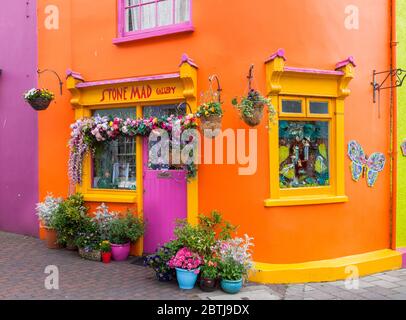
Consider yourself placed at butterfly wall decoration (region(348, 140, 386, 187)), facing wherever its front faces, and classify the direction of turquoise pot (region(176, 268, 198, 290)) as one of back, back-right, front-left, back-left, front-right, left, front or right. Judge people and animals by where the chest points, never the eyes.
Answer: front-right

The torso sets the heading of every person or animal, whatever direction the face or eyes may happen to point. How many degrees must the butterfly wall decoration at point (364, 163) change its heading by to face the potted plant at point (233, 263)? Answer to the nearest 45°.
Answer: approximately 45° to its right

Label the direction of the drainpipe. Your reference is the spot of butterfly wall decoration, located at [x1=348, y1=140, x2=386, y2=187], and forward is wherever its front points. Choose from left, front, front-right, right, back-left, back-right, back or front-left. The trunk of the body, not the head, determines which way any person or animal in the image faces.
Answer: back-left

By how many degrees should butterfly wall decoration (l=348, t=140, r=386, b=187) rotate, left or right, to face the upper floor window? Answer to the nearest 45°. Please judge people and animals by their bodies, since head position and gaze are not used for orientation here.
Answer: approximately 90° to its right

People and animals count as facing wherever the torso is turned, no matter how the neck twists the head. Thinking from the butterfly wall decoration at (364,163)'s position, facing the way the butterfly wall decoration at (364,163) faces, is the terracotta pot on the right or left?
on its right

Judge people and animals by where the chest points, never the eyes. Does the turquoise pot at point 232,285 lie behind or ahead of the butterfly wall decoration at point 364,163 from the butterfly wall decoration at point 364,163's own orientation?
ahead

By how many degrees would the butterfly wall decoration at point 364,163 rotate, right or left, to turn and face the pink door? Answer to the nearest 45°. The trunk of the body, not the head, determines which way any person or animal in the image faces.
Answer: approximately 90° to its right

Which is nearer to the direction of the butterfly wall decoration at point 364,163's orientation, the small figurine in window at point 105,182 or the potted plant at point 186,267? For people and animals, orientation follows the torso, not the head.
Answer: the potted plant

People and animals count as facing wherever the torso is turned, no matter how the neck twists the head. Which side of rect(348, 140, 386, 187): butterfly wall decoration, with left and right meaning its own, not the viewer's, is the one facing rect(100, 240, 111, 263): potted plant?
right

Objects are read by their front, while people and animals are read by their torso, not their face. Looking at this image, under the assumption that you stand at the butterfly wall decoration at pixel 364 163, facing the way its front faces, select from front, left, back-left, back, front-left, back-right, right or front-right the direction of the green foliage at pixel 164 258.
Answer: front-right

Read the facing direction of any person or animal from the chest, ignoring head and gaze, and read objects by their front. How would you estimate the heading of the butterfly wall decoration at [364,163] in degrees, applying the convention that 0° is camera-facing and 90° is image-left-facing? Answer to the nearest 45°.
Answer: approximately 0°

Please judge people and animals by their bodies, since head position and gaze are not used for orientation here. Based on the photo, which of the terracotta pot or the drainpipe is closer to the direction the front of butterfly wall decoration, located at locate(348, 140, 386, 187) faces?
the terracotta pot

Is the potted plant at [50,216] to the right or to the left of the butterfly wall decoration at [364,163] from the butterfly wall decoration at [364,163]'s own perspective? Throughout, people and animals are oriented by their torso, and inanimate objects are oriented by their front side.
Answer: on its right

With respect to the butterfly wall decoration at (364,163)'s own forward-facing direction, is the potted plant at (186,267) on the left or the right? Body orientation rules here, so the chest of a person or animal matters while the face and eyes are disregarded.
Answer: on its right

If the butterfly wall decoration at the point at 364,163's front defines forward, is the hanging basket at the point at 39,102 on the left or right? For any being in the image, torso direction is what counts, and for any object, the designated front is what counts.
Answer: on its right
